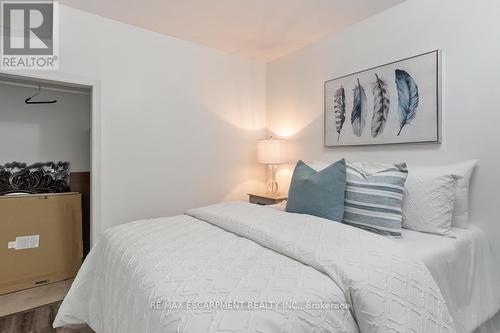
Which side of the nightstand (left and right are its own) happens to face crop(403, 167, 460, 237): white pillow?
left

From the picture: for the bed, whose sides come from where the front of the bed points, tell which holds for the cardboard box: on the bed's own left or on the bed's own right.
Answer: on the bed's own right

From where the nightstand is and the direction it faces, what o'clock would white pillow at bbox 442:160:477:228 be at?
The white pillow is roughly at 9 o'clock from the nightstand.

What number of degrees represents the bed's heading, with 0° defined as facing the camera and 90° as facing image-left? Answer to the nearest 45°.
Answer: approximately 45°

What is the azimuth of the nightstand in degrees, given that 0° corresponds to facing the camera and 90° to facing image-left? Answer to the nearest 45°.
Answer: approximately 45°

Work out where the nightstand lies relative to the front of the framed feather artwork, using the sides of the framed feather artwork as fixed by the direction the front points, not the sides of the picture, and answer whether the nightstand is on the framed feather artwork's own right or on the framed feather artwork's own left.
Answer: on the framed feather artwork's own right

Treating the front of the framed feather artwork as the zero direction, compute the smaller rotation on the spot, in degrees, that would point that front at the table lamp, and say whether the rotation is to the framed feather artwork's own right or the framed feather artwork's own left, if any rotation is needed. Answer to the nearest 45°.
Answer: approximately 45° to the framed feather artwork's own right

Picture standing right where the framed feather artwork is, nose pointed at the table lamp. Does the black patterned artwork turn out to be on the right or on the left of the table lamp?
left
